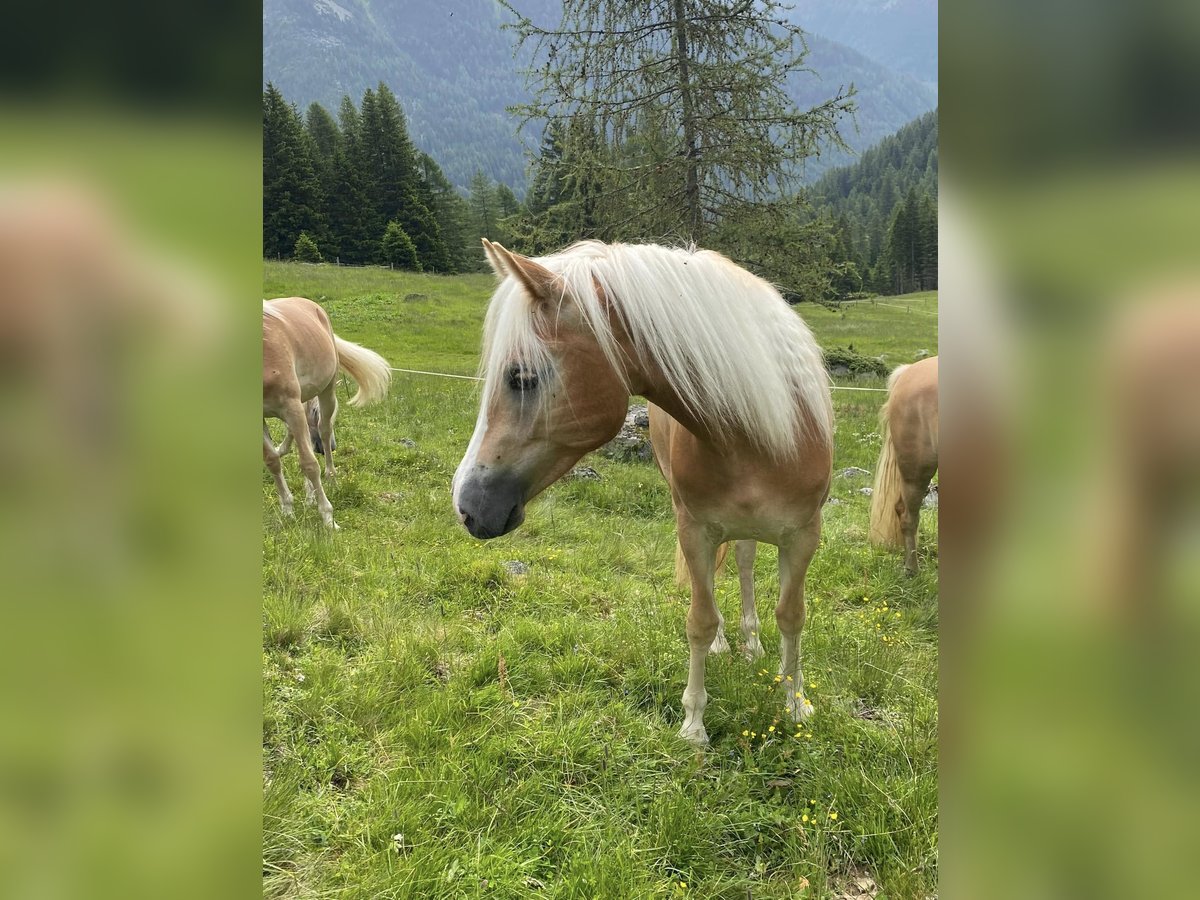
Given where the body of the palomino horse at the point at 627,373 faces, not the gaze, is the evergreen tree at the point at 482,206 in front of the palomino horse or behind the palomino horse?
behind

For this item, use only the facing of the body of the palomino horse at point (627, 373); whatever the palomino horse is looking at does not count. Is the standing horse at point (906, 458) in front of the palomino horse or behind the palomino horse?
behind

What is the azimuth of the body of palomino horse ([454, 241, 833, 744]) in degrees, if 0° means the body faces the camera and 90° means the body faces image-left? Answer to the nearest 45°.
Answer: approximately 0°

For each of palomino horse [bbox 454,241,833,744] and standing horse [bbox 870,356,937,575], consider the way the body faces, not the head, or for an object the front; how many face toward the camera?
1

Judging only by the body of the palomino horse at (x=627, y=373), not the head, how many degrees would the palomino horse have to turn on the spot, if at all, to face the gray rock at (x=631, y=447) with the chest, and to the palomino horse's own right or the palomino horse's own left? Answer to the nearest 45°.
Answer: approximately 180°

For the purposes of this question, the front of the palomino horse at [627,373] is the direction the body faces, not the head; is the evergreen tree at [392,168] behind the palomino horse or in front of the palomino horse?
behind
